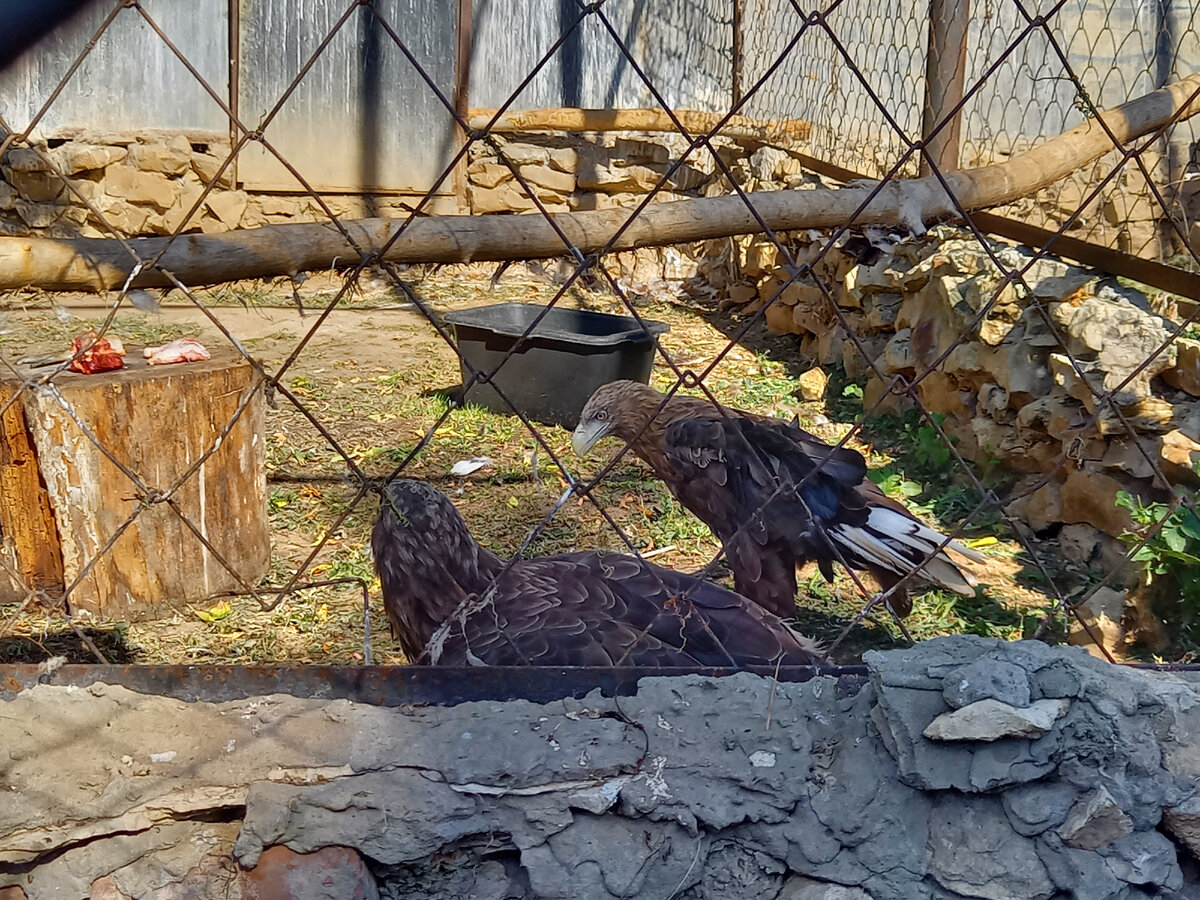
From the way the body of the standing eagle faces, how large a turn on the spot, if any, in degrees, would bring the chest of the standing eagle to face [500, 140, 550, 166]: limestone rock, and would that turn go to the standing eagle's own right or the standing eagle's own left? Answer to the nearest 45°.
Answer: approximately 90° to the standing eagle's own right

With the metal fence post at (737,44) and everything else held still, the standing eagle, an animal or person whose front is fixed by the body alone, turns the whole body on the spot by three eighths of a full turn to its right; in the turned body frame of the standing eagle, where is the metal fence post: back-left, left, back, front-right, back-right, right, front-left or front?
front-left

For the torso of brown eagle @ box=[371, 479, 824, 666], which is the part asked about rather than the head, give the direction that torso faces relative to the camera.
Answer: to the viewer's left

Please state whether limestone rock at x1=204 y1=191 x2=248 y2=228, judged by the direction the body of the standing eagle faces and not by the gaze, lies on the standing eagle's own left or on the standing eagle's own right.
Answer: on the standing eagle's own right

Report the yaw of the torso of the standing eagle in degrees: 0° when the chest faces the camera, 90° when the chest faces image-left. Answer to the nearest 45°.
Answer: approximately 90°

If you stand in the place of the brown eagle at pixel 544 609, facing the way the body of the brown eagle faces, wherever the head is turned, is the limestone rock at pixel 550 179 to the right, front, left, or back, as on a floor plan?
right

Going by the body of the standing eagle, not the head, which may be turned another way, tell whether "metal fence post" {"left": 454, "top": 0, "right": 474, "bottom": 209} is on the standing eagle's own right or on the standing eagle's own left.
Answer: on the standing eagle's own right

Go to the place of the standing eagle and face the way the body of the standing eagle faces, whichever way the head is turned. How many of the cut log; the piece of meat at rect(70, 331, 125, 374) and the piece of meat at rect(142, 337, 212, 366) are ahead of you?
3
